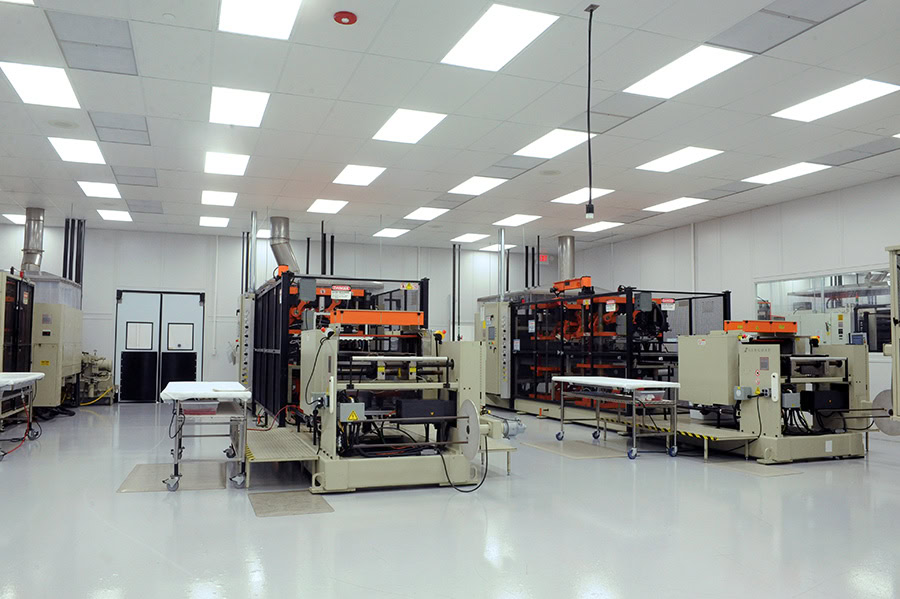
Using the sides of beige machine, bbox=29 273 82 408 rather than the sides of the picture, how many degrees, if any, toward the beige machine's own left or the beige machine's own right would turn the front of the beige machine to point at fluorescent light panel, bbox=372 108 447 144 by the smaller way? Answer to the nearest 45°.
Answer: approximately 90° to the beige machine's own left

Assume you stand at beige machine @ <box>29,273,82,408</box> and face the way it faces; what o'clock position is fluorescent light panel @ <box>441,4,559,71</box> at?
The fluorescent light panel is roughly at 10 o'clock from the beige machine.

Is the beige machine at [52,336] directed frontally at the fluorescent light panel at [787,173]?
no

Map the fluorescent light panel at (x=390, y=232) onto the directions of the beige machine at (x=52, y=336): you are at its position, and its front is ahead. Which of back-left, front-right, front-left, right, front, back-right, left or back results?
back-left

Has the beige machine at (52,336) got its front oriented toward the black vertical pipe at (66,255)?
no

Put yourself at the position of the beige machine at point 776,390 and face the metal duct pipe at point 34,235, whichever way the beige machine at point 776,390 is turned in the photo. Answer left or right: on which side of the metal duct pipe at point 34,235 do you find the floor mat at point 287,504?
left

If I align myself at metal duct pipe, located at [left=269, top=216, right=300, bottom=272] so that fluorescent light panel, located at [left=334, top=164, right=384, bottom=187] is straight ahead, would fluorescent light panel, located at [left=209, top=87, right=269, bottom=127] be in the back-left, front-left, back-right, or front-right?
front-right

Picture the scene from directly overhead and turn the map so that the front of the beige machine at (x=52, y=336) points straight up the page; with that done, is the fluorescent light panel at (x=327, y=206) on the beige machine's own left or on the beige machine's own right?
on the beige machine's own left

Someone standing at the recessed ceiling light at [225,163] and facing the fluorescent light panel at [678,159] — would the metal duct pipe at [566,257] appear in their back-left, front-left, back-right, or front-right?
front-left
